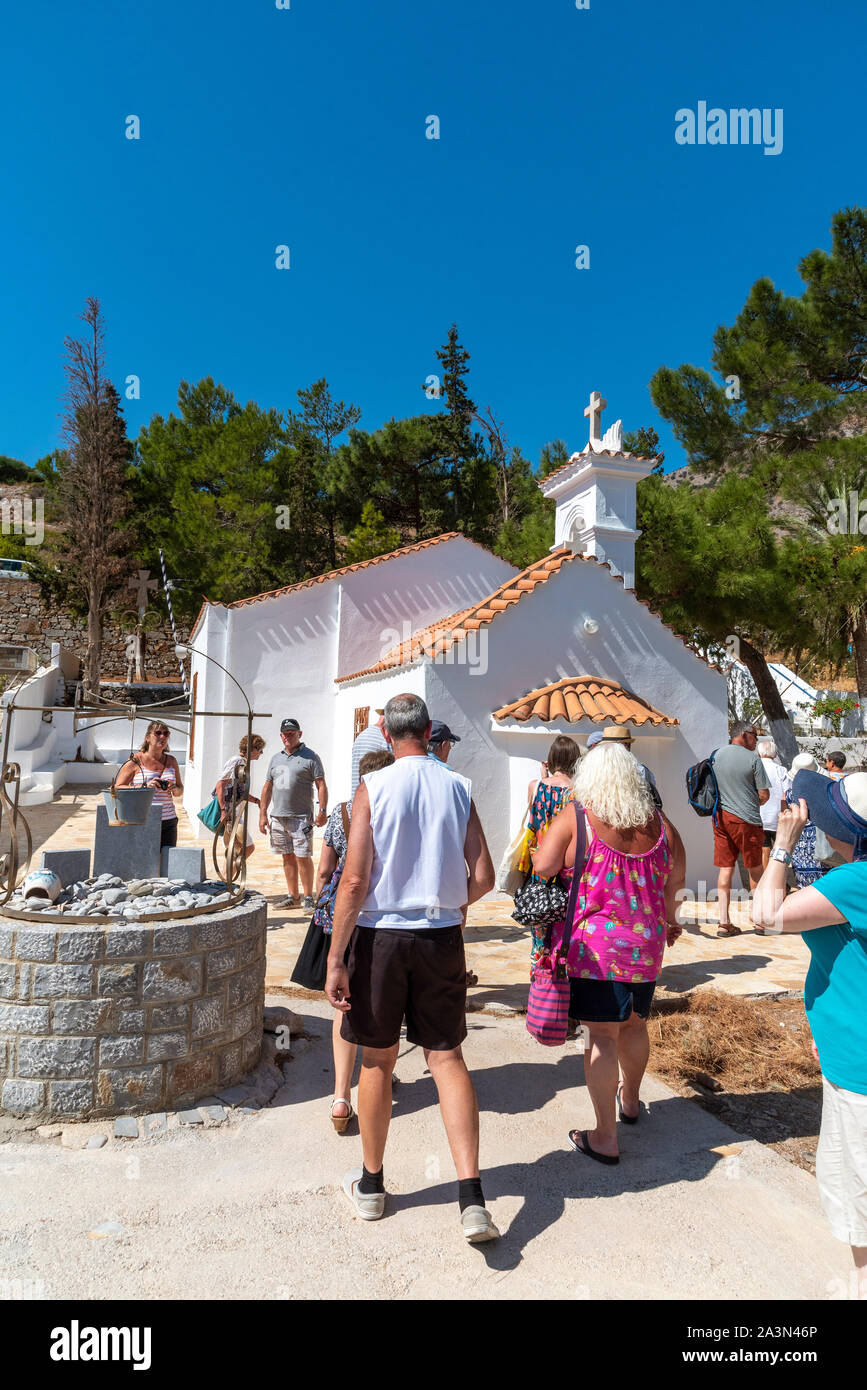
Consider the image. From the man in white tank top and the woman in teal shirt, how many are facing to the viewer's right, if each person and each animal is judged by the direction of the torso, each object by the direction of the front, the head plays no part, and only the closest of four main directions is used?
0

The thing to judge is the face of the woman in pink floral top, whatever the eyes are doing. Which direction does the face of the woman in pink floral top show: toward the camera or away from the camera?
away from the camera

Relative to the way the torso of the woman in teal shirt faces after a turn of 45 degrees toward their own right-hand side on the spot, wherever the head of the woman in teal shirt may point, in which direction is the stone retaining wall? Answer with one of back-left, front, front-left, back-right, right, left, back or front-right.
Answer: front-left

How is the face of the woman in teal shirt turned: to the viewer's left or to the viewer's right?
to the viewer's left

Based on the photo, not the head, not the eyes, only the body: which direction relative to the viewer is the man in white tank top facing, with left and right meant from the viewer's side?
facing away from the viewer

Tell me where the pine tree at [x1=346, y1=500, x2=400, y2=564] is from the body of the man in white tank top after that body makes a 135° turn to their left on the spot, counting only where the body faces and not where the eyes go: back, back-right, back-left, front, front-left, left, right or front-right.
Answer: back-right

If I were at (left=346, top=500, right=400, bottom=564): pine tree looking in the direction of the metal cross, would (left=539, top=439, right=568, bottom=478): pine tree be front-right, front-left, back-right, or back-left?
back-right

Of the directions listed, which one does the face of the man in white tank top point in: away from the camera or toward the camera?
away from the camera

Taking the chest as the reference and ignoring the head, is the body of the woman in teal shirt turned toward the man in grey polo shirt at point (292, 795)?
yes
